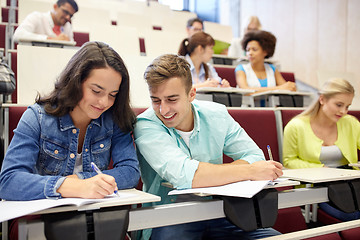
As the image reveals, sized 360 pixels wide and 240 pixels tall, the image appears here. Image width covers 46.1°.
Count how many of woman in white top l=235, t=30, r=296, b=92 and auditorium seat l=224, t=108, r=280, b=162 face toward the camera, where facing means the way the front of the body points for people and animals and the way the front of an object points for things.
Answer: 2

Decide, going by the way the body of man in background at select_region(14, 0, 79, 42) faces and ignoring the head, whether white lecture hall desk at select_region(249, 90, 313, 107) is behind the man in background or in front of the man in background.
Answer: in front

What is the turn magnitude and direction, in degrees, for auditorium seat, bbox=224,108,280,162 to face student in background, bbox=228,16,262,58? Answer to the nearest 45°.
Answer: approximately 180°

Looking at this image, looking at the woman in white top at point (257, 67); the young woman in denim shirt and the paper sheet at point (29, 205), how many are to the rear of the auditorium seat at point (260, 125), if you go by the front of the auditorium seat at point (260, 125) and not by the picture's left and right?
1

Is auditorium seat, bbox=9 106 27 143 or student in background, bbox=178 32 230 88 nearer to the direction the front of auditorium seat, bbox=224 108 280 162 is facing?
the auditorium seat

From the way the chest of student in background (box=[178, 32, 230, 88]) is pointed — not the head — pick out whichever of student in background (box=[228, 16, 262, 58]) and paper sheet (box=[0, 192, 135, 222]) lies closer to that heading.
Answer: the paper sheet

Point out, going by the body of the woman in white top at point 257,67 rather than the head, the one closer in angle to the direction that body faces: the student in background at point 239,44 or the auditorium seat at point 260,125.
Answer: the auditorium seat

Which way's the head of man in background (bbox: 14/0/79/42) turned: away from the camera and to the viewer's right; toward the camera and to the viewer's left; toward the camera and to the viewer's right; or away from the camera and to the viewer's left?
toward the camera and to the viewer's right

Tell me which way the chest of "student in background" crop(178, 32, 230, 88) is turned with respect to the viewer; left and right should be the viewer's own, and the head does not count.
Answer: facing the viewer and to the right of the viewer
